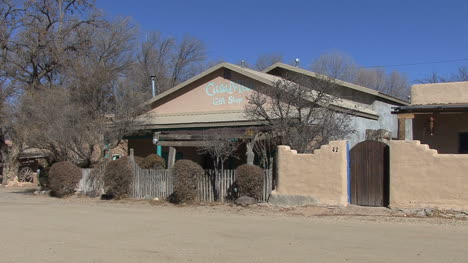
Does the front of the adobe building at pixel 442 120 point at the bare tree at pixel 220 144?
no

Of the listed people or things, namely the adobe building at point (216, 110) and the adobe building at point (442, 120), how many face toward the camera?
2

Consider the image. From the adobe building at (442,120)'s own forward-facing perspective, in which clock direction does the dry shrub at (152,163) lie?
The dry shrub is roughly at 3 o'clock from the adobe building.

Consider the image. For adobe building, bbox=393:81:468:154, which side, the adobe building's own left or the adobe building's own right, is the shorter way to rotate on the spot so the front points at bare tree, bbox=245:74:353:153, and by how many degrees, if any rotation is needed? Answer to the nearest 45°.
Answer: approximately 45° to the adobe building's own right

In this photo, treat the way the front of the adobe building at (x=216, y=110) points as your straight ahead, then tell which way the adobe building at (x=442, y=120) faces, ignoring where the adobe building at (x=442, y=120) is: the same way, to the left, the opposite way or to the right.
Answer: the same way

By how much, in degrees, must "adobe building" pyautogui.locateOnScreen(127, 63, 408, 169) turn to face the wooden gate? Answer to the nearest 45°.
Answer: approximately 45° to its left

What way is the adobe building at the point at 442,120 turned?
toward the camera

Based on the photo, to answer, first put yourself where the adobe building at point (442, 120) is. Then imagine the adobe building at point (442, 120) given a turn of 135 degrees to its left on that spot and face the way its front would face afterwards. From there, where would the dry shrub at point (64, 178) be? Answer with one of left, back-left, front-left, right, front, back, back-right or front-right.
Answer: back-left

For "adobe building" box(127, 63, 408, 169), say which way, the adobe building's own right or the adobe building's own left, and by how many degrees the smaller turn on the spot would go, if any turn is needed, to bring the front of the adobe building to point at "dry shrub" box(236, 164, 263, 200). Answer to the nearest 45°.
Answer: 0° — it already faces it

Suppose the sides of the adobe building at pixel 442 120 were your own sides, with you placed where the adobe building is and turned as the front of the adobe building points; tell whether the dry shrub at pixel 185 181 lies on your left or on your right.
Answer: on your right

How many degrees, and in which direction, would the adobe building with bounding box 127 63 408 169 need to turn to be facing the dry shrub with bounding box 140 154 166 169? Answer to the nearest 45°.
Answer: approximately 45° to its right
